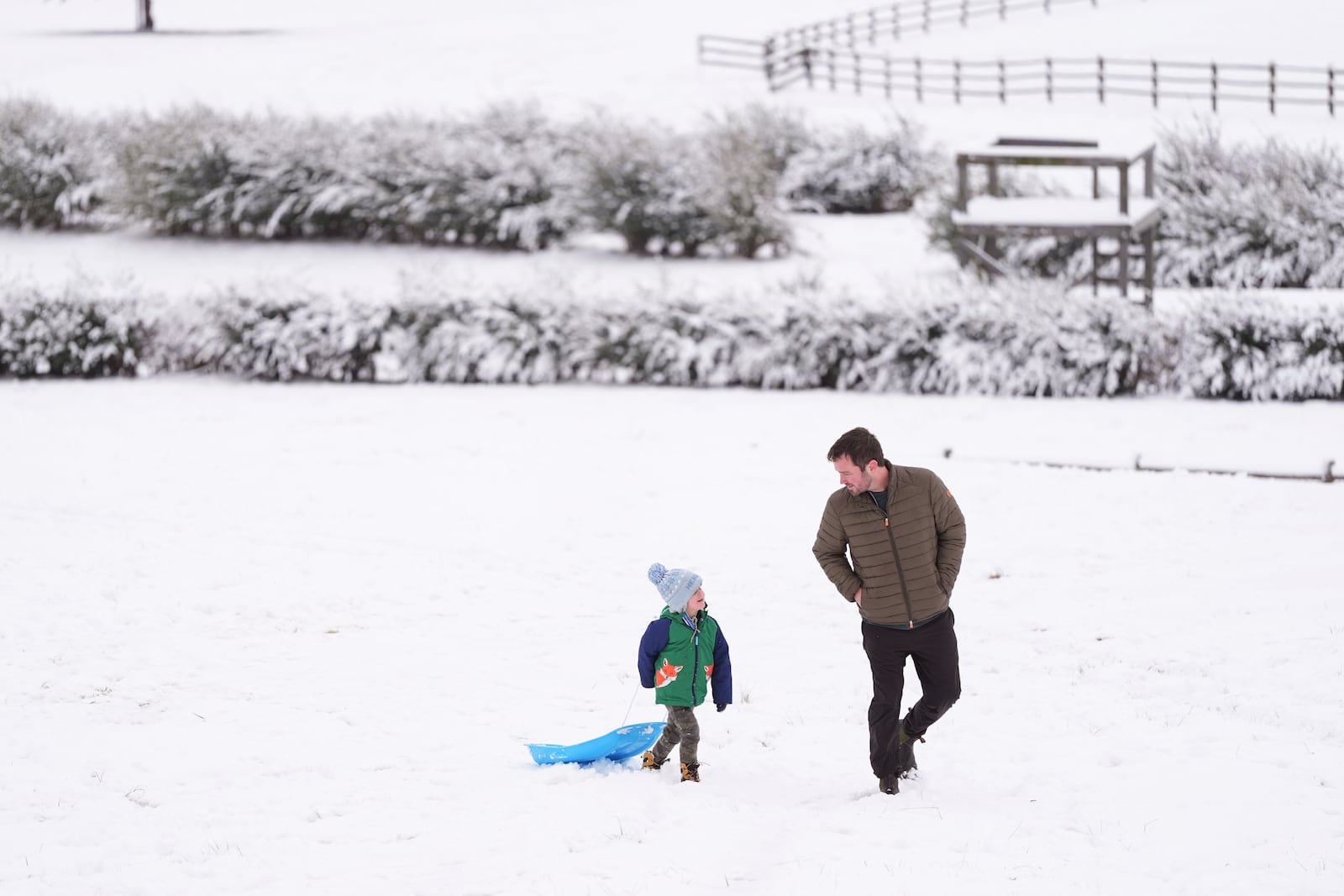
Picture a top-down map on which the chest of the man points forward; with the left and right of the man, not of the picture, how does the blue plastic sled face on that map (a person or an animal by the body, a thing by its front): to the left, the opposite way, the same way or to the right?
to the left

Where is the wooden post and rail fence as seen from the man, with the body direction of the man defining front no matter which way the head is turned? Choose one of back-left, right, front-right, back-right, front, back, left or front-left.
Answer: back

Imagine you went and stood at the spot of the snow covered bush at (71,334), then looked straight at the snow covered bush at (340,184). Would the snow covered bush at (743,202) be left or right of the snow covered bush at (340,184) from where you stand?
right

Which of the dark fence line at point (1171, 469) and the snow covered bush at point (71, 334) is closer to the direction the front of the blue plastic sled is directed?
the dark fence line

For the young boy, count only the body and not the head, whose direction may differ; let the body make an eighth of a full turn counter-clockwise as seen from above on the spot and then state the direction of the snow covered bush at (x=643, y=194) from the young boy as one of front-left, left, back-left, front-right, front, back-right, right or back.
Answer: left

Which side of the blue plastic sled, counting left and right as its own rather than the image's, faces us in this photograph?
right

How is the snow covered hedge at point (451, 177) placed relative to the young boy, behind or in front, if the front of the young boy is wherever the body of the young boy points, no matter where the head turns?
behind

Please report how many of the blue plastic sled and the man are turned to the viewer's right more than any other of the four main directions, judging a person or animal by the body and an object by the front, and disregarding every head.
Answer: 1

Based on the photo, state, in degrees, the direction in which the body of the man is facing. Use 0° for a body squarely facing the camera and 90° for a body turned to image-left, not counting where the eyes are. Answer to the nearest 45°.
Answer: approximately 0°
